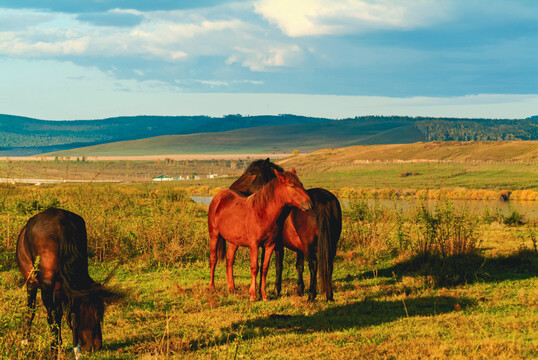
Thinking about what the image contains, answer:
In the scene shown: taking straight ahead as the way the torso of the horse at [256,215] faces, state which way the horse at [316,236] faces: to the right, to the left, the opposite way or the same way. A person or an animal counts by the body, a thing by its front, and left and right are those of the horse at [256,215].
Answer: the opposite way

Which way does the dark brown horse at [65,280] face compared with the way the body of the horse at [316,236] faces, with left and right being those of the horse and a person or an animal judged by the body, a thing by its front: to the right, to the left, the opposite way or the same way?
the opposite way

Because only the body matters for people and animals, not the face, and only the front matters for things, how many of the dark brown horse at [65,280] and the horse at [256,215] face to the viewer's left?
0

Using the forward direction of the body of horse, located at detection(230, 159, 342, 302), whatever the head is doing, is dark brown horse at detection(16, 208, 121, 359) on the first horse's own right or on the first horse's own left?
on the first horse's own left

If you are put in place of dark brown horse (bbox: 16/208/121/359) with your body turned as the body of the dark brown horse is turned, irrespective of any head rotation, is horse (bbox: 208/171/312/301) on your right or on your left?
on your left

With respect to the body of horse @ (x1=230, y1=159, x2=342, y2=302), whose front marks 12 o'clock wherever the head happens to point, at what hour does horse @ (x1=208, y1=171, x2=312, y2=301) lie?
horse @ (x1=208, y1=171, x2=312, y2=301) is roughly at 10 o'clock from horse @ (x1=230, y1=159, x2=342, y2=302).

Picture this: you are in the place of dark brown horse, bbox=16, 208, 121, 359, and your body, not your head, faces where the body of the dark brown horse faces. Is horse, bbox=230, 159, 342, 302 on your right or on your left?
on your left

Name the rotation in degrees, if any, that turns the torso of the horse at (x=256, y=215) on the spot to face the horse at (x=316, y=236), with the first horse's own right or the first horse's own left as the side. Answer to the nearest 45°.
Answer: approximately 45° to the first horse's own left

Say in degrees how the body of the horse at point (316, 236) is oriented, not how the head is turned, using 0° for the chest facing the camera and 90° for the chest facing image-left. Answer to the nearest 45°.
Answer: approximately 135°
